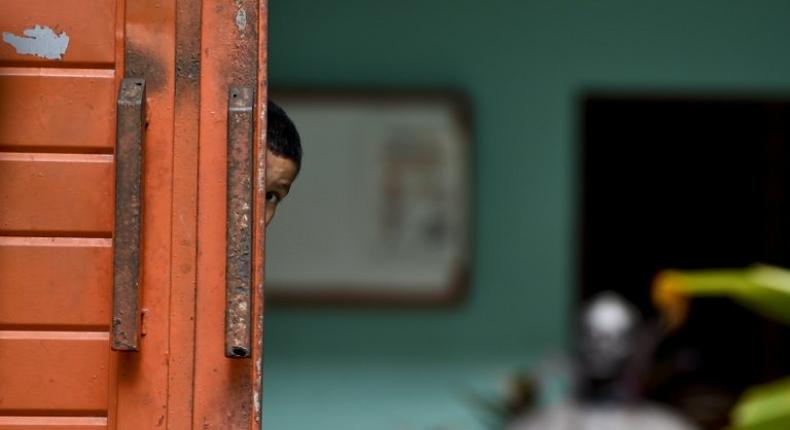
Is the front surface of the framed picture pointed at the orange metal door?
yes

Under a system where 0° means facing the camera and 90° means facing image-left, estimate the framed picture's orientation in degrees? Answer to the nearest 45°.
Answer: approximately 0°
